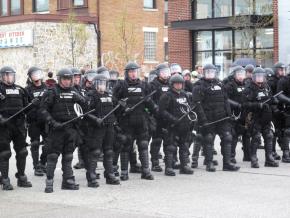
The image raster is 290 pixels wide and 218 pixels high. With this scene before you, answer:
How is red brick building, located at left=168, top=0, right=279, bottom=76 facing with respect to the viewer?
toward the camera

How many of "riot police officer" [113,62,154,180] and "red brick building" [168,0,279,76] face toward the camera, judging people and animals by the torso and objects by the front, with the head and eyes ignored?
2

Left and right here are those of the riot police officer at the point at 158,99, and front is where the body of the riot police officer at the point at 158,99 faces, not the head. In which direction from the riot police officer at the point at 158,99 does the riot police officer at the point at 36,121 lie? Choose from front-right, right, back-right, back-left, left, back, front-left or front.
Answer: back-right

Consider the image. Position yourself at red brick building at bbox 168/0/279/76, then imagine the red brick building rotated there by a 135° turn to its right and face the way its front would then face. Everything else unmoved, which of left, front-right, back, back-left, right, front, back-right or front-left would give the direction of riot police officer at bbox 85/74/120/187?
back-left

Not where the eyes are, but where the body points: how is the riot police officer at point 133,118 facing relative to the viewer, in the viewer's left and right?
facing the viewer

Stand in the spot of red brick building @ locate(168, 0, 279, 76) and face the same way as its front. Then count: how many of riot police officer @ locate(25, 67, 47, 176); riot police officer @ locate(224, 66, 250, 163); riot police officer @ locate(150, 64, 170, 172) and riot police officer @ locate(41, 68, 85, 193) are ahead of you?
4

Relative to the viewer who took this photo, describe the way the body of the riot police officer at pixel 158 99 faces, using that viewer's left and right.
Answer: facing the viewer and to the right of the viewer

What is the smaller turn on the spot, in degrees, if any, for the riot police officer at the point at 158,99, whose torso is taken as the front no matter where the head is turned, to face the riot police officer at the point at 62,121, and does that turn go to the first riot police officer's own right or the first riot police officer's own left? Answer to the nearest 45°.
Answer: approximately 90° to the first riot police officer's own right

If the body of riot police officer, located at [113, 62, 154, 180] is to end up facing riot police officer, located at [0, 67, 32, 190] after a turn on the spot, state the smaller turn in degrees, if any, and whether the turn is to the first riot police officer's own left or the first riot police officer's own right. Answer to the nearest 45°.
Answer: approximately 45° to the first riot police officer's own right

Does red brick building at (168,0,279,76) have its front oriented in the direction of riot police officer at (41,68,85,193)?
yes

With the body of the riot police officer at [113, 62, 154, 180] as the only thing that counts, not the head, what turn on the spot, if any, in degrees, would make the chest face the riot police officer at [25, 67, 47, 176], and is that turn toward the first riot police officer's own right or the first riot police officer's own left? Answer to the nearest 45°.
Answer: approximately 90° to the first riot police officer's own right

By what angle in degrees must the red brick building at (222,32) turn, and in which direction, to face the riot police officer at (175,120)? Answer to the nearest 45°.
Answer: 0° — it already faces them
